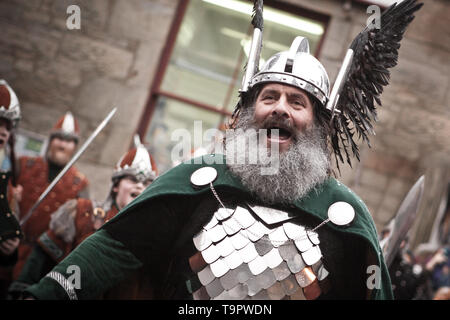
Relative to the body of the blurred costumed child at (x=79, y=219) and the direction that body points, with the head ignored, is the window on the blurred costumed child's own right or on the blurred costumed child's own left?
on the blurred costumed child's own left

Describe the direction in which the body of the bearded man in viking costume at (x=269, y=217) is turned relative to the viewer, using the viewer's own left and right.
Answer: facing the viewer

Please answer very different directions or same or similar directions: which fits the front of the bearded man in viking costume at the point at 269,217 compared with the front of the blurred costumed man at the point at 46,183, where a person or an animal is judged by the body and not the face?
same or similar directions

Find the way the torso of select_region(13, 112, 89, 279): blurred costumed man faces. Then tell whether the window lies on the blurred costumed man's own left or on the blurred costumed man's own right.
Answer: on the blurred costumed man's own left

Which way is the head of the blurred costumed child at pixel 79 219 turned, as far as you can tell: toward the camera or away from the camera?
toward the camera

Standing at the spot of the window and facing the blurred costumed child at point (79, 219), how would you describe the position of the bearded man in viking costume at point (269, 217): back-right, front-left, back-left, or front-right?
front-left

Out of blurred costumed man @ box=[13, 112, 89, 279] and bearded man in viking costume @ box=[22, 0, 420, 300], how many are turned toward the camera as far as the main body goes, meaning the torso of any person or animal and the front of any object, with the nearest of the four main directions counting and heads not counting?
2

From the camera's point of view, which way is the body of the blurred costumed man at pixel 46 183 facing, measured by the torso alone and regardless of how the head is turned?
toward the camera

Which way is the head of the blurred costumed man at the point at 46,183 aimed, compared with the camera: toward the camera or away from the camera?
toward the camera

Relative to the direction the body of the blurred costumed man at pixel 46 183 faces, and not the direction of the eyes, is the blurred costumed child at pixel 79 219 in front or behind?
in front

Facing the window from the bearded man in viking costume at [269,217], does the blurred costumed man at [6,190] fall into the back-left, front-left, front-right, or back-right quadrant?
front-left

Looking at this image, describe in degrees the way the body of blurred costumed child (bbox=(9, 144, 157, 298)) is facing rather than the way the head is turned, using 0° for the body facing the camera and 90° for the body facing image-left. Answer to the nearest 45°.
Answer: approximately 315°

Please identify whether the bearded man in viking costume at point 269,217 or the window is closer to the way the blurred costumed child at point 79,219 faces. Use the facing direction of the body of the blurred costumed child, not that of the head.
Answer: the bearded man in viking costume
